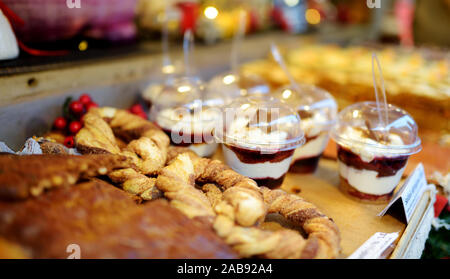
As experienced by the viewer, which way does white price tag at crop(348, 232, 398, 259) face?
facing the viewer and to the right of the viewer

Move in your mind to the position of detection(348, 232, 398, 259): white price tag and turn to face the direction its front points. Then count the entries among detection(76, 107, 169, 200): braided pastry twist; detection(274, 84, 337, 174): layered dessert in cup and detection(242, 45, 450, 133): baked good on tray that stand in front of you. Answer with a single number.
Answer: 0

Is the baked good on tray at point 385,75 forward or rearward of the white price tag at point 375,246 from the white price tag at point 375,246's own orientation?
rearward

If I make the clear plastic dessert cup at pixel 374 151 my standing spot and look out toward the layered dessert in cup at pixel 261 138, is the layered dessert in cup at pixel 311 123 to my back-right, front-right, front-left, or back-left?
front-right

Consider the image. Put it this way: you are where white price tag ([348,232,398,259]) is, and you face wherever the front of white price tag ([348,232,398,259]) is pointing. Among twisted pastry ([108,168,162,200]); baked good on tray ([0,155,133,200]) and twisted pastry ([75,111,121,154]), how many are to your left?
0

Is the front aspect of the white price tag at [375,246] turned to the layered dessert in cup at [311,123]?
no

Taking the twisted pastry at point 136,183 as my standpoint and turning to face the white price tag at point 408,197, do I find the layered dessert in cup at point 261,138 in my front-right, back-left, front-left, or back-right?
front-left

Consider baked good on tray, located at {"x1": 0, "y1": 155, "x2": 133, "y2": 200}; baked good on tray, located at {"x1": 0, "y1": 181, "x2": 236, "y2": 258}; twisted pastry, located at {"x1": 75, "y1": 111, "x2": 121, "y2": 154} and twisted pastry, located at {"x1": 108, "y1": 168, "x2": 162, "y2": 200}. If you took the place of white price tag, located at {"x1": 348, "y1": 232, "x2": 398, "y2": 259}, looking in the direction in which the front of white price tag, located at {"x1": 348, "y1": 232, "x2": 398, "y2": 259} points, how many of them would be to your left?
0

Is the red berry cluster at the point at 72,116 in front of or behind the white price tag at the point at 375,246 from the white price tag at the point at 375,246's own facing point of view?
behind

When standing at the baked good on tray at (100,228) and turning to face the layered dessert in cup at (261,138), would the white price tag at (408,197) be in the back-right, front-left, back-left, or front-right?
front-right

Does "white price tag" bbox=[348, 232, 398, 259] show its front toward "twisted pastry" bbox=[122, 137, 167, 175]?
no

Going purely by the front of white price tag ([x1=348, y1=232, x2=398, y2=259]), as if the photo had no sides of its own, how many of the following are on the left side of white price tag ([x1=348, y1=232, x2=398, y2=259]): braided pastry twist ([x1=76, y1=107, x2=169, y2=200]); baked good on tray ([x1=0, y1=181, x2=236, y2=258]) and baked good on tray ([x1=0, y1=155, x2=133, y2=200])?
0

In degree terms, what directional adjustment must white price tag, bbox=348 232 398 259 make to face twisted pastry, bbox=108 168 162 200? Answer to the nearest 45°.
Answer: approximately 135° to its right

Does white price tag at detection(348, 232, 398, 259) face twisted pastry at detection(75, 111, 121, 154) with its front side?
no
